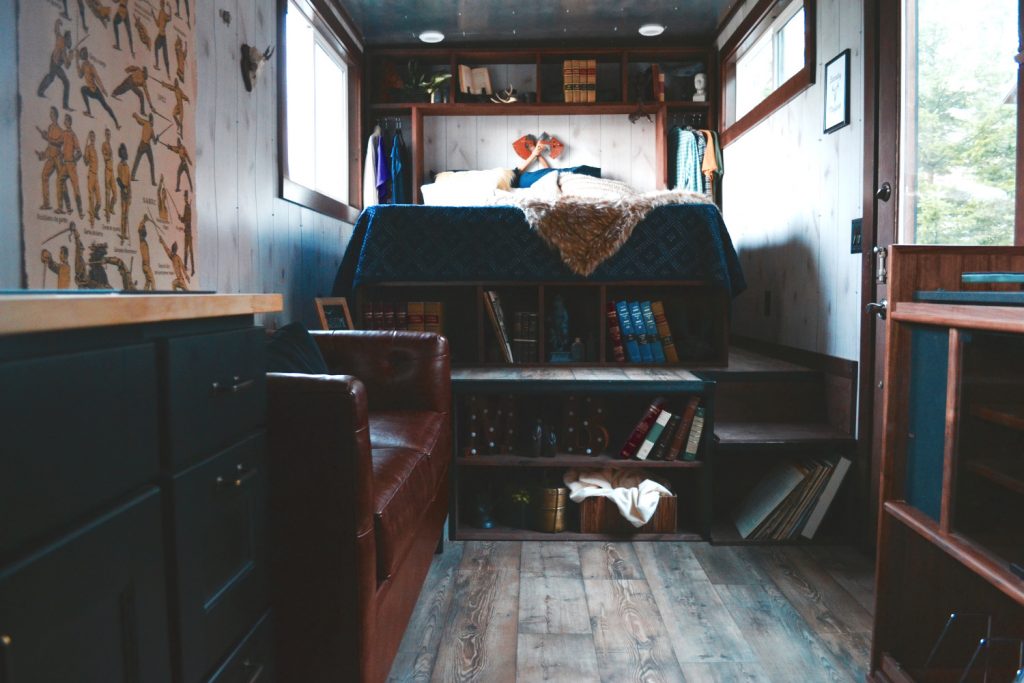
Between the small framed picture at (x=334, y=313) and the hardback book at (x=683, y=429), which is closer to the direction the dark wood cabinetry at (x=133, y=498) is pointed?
the hardback book

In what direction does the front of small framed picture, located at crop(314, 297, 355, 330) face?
toward the camera

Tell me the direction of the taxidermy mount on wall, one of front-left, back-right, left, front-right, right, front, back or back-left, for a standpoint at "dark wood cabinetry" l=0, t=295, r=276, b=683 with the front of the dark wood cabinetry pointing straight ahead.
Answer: back-left

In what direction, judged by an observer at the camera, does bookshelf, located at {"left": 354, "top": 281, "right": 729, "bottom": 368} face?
facing the viewer

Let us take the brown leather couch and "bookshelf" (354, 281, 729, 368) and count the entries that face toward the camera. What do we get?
1

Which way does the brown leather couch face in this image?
to the viewer's right

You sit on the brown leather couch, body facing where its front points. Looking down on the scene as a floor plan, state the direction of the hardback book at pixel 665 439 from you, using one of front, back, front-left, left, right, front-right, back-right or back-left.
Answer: front-left

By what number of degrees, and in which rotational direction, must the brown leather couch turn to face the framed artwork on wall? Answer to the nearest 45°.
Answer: approximately 45° to its left

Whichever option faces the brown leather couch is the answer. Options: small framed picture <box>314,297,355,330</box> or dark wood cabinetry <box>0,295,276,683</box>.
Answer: the small framed picture

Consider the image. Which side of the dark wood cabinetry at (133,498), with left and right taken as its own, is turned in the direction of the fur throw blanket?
left

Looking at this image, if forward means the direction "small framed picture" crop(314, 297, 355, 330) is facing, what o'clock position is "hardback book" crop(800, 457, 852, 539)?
The hardback book is roughly at 10 o'clock from the small framed picture.

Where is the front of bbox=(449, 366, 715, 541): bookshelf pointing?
toward the camera

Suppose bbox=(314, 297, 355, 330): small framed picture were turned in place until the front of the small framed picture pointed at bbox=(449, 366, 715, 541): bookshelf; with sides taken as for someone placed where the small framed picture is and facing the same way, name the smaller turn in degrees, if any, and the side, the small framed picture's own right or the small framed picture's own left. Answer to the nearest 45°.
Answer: approximately 45° to the small framed picture's own left

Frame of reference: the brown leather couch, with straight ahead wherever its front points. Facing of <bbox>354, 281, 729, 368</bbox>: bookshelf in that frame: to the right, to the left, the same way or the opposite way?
to the right

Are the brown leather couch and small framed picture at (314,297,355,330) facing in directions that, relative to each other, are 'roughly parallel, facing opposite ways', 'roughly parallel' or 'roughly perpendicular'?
roughly perpendicular

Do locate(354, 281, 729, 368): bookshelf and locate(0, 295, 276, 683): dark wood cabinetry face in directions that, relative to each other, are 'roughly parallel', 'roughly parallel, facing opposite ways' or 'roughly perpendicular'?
roughly perpendicular

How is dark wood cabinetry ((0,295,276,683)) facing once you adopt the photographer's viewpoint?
facing the viewer and to the right of the viewer

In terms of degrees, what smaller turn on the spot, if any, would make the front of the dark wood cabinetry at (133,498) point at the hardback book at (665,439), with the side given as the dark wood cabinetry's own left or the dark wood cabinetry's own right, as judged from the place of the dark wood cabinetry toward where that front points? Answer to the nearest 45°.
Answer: approximately 90° to the dark wood cabinetry's own left

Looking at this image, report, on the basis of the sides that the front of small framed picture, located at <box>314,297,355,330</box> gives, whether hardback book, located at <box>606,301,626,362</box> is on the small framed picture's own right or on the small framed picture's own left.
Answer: on the small framed picture's own left

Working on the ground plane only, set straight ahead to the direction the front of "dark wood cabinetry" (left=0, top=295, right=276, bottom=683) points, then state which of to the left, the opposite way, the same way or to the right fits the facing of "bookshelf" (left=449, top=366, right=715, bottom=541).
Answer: to the right
